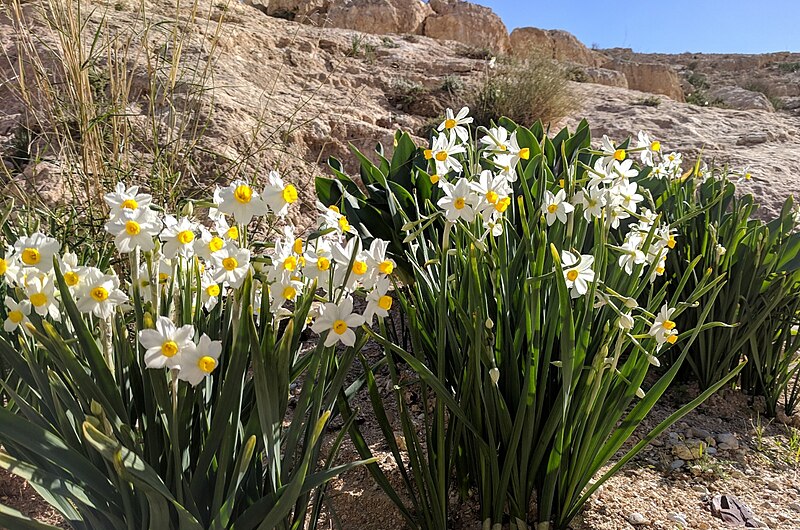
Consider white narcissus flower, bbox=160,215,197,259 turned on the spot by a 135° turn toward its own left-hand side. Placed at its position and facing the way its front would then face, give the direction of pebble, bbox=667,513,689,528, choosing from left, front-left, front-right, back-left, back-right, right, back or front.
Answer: right

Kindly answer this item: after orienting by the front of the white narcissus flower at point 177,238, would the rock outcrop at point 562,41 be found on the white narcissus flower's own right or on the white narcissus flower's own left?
on the white narcissus flower's own left

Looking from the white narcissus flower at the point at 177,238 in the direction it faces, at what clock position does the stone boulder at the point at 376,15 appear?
The stone boulder is roughly at 8 o'clock from the white narcissus flower.

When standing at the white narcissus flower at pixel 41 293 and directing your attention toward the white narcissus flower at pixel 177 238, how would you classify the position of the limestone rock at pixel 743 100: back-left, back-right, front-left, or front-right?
front-left

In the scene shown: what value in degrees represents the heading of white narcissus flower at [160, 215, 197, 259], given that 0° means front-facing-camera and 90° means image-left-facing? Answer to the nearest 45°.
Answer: approximately 315°

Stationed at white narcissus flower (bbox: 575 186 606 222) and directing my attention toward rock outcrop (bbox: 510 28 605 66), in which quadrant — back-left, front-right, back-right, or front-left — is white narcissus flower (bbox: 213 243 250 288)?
back-left

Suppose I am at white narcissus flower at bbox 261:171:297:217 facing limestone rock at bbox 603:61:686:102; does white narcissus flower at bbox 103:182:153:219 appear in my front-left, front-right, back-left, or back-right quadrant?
back-left

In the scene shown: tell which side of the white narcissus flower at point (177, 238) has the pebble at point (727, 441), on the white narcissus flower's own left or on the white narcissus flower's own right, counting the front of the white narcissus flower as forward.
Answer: on the white narcissus flower's own left
